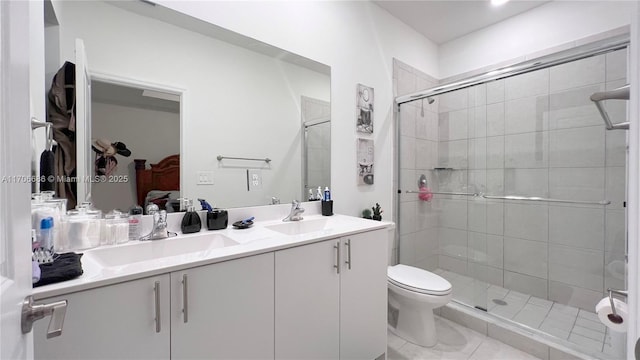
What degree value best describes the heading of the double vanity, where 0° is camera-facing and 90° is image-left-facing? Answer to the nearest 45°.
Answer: approximately 315°

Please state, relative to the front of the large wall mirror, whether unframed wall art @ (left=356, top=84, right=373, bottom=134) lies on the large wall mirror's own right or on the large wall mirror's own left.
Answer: on the large wall mirror's own left

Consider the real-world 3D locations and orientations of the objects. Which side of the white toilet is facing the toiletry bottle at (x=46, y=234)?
right

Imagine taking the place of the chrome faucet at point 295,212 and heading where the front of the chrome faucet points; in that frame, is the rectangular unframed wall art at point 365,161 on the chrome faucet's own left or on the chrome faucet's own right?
on the chrome faucet's own left

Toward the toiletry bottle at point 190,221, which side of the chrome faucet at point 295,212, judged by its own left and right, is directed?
right

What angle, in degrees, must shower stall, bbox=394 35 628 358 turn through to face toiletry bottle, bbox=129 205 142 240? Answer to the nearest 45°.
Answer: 0° — it already faces it

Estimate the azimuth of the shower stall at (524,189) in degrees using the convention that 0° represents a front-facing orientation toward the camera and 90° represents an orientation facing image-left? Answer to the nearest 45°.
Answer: approximately 45°
